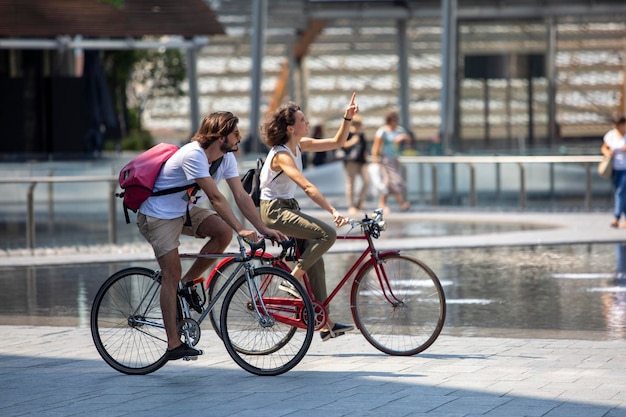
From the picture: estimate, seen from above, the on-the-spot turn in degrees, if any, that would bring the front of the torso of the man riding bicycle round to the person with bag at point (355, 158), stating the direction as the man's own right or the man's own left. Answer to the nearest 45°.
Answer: approximately 90° to the man's own left

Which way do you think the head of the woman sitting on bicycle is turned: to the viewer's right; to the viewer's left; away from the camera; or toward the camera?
to the viewer's right

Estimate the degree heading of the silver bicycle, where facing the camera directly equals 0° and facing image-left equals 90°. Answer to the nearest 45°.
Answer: approximately 270°

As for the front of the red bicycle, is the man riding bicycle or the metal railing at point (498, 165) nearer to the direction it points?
the metal railing

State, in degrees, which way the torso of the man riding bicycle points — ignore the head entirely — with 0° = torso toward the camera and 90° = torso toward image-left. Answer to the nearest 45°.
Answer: approximately 270°

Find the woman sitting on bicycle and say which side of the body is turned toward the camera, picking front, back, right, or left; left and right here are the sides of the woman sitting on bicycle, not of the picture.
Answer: right

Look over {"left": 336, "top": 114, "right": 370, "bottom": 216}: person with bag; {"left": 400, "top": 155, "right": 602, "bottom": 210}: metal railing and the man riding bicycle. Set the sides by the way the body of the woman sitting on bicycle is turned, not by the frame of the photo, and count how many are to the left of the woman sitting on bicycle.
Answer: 2

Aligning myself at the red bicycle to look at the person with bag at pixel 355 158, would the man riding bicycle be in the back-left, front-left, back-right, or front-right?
back-left

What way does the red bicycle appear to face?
to the viewer's right

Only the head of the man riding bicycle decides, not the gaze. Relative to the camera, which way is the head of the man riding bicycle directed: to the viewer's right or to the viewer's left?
to the viewer's right

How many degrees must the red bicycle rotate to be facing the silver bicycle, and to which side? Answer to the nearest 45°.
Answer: approximately 135° to its right
